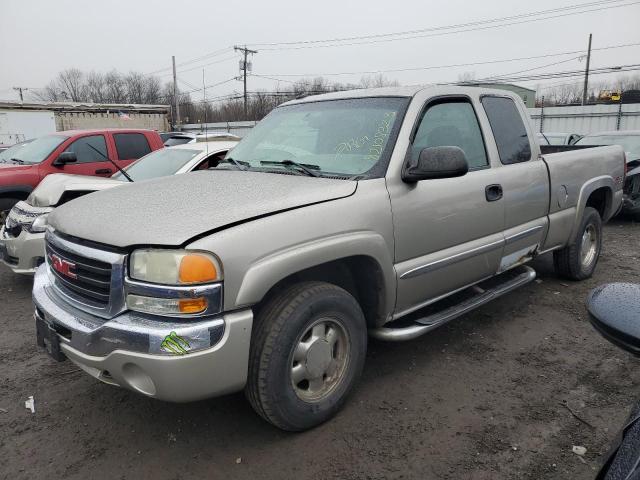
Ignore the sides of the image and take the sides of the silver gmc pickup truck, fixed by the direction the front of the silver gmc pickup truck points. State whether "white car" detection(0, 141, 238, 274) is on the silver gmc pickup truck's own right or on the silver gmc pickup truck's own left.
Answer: on the silver gmc pickup truck's own right

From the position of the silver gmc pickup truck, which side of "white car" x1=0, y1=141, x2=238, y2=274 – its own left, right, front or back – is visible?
left

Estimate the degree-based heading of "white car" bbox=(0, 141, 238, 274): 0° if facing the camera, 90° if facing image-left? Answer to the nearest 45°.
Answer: approximately 45°
